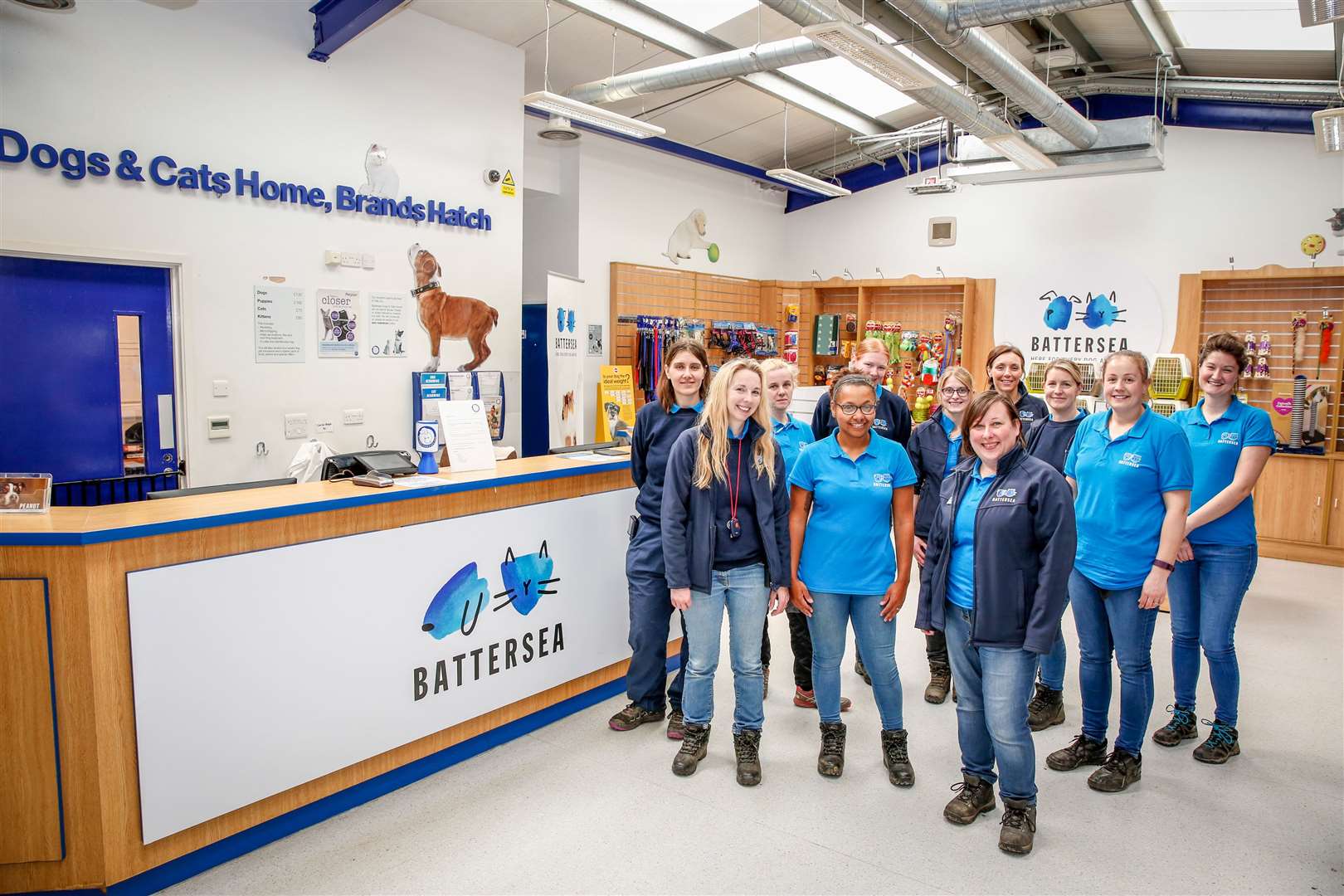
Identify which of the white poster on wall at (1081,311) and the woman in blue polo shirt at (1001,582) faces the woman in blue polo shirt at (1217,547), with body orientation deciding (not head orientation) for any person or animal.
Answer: the white poster on wall

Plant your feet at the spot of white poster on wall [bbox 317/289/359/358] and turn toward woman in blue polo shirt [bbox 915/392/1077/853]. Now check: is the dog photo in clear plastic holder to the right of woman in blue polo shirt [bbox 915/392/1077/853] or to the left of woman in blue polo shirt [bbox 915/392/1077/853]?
right

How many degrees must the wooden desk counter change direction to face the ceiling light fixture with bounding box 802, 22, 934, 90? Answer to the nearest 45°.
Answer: approximately 45° to its left

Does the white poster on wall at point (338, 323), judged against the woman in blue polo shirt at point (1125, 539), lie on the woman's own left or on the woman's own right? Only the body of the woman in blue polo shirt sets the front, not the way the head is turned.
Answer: on the woman's own right

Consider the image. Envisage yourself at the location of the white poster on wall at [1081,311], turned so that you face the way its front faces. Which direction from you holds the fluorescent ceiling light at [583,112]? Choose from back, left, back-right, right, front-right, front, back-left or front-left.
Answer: front-right

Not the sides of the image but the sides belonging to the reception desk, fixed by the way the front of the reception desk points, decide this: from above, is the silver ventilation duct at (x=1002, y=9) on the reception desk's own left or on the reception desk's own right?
on the reception desk's own left

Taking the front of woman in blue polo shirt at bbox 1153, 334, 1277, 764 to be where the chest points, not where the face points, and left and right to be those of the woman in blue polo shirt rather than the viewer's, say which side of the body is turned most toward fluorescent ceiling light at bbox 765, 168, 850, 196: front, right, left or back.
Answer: right

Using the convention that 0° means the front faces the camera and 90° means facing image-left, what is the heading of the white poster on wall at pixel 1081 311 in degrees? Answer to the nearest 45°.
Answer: approximately 0°

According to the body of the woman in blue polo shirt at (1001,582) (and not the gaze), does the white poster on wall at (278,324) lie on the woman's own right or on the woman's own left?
on the woman's own right

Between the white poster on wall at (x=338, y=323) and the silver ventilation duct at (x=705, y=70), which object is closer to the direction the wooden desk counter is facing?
the silver ventilation duct

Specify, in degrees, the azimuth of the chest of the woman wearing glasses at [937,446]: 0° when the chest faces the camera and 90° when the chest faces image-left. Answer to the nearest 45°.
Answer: approximately 0°

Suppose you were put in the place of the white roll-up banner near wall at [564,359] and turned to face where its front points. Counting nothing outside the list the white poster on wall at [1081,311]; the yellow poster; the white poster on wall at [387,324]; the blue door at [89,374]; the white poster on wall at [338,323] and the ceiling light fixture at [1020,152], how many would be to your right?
3
